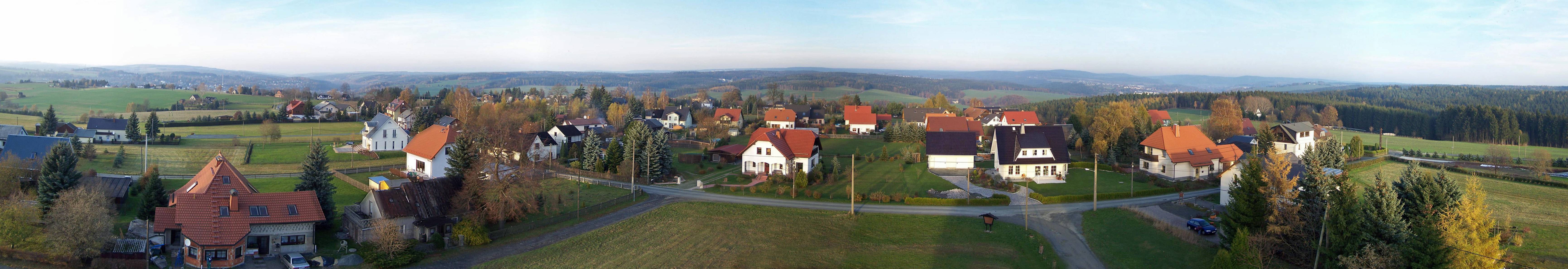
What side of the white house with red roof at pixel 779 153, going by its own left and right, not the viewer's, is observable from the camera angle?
front

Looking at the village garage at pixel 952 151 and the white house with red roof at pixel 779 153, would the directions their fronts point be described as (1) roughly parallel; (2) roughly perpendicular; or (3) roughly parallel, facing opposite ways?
roughly parallel

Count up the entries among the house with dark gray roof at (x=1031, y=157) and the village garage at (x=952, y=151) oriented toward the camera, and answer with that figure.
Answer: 2

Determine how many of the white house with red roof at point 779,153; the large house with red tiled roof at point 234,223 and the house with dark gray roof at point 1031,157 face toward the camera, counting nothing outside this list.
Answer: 3

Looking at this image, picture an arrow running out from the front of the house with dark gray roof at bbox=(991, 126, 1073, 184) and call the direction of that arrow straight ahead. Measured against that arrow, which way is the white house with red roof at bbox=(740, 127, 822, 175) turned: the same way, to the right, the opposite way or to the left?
the same way

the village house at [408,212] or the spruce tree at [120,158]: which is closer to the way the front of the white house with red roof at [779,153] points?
the village house

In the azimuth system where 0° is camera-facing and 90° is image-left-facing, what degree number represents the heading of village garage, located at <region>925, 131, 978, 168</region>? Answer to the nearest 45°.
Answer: approximately 0°

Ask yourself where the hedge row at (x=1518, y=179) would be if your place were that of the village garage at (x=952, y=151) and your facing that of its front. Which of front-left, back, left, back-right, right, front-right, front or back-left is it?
left

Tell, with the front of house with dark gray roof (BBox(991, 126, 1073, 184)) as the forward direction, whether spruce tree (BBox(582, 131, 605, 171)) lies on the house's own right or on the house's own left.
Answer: on the house's own right

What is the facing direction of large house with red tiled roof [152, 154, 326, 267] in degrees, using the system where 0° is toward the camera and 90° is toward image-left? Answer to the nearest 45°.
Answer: approximately 0°
